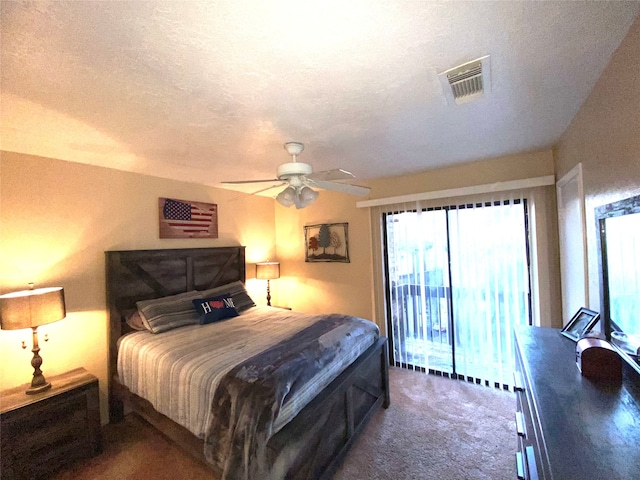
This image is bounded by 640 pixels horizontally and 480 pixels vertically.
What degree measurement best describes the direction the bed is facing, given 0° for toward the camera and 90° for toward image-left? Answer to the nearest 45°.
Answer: approximately 315°

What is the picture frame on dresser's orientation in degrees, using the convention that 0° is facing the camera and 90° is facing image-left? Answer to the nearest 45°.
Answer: approximately 45°

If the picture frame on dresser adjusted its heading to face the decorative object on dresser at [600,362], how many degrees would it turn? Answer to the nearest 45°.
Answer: approximately 45° to its left

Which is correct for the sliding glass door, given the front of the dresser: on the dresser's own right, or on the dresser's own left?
on the dresser's own right

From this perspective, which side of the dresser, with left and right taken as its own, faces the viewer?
left

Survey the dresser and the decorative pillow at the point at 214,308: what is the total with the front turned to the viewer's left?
1

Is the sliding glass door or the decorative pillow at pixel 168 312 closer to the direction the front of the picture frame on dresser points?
the decorative pillow
